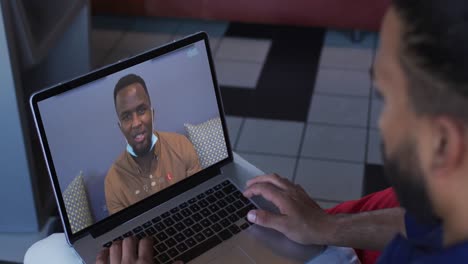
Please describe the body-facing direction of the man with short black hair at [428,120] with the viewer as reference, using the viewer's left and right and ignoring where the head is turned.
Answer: facing away from the viewer and to the left of the viewer

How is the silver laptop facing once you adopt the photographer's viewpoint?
facing the viewer and to the right of the viewer
